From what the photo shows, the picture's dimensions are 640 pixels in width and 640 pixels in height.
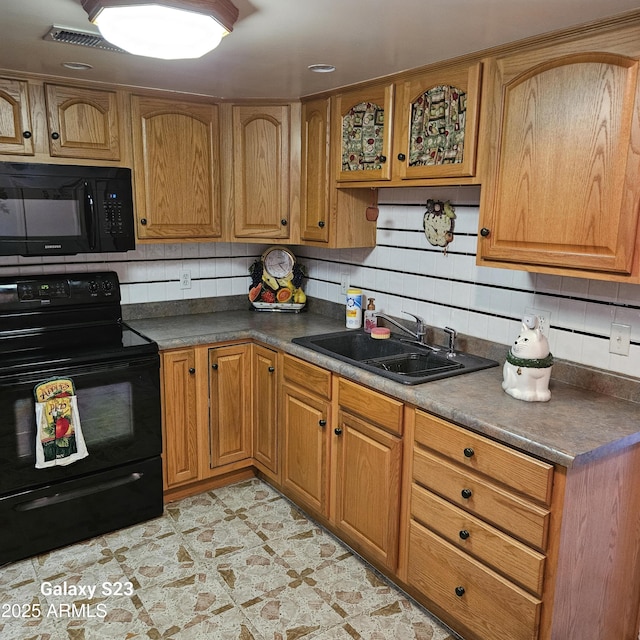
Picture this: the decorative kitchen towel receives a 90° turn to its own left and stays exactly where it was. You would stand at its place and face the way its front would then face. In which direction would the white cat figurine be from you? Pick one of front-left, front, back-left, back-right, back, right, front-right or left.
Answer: front-right

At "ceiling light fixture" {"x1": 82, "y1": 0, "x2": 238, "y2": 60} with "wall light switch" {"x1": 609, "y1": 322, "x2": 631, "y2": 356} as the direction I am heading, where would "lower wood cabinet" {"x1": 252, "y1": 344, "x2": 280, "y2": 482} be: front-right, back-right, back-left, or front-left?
front-left

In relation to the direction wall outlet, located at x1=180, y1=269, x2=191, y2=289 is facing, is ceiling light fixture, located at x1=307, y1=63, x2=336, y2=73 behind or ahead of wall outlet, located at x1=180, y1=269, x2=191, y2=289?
ahead

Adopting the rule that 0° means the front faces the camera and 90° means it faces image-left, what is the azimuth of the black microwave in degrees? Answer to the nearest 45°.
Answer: approximately 0°

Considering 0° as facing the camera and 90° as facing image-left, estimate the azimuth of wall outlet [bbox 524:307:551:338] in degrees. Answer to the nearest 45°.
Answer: approximately 45°

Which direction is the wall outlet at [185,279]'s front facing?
toward the camera

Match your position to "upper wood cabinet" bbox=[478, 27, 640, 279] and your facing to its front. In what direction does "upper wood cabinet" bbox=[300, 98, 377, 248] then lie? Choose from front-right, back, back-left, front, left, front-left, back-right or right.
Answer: right

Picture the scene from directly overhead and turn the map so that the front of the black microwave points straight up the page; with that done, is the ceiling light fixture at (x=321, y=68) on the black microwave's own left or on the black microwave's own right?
on the black microwave's own left

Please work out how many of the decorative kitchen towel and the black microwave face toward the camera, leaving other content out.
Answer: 2

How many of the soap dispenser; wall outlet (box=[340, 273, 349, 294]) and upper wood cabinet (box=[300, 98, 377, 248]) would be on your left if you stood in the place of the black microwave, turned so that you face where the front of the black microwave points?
3

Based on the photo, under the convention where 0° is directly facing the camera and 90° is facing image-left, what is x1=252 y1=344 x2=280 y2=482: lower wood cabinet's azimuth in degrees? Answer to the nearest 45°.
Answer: approximately 45°

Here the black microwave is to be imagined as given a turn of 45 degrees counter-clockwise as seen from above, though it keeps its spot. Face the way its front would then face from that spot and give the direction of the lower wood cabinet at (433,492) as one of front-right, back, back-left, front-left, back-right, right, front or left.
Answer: front

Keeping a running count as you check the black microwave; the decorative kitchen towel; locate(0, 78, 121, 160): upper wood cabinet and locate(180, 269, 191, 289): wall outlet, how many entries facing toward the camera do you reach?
4

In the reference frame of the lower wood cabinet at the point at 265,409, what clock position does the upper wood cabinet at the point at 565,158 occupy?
The upper wood cabinet is roughly at 9 o'clock from the lower wood cabinet.
